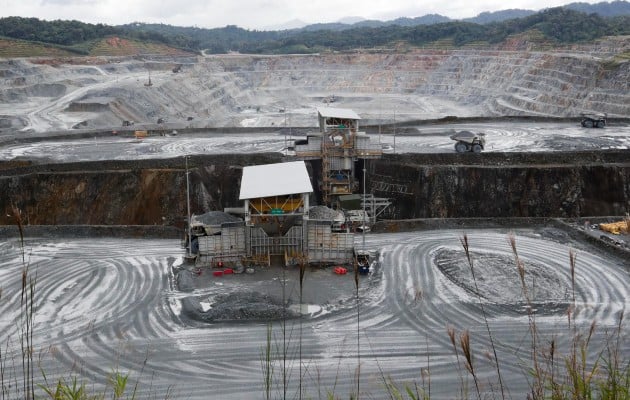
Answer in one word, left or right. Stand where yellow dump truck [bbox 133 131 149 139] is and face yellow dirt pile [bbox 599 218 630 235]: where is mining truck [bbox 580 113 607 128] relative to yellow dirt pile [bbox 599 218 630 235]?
left

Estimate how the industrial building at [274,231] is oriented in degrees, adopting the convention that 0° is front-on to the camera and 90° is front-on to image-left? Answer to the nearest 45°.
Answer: approximately 0°

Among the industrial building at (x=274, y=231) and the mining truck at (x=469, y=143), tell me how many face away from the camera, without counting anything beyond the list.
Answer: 0

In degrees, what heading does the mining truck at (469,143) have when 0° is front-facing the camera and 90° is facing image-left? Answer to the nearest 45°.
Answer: approximately 315°

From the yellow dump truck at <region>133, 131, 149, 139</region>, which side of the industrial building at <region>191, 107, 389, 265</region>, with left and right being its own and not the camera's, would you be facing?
back

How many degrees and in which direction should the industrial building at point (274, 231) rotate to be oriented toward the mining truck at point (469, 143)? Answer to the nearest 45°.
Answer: approximately 135° to its left
